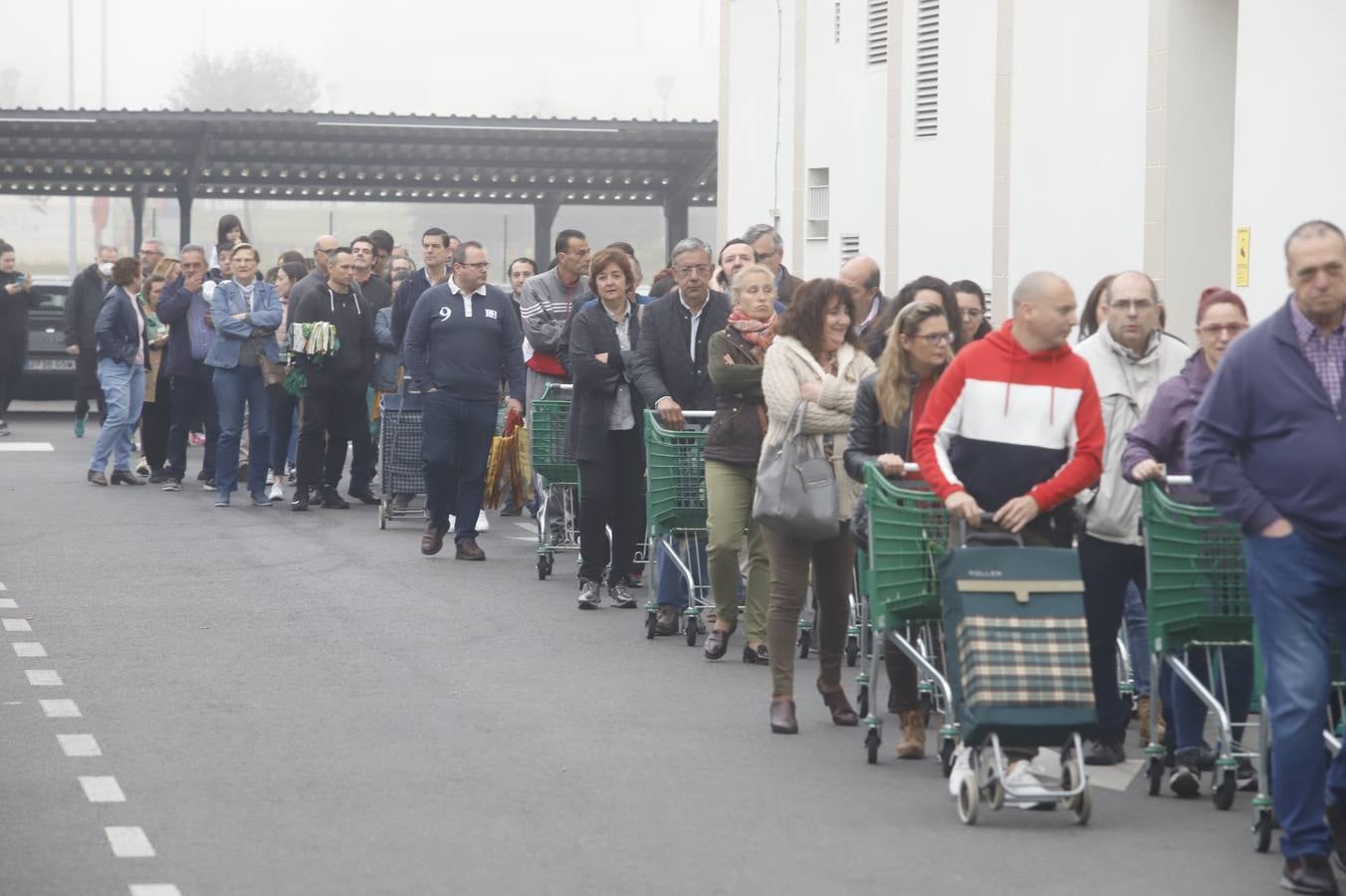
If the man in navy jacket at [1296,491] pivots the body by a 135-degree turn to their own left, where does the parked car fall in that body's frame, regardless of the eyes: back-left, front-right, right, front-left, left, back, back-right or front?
front-left

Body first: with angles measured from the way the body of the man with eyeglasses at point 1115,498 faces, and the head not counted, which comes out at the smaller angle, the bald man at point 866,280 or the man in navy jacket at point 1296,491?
the man in navy jacket

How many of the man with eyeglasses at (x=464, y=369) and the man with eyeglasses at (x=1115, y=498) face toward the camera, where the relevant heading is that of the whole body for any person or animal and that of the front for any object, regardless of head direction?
2

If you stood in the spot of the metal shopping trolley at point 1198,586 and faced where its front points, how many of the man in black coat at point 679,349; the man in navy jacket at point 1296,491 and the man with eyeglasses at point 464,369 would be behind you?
2

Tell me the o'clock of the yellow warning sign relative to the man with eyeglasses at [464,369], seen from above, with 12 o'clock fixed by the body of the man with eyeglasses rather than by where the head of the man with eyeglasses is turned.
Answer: The yellow warning sign is roughly at 9 o'clock from the man with eyeglasses.

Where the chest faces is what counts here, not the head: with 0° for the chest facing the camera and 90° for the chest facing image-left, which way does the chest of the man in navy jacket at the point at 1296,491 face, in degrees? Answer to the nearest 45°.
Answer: approximately 315°

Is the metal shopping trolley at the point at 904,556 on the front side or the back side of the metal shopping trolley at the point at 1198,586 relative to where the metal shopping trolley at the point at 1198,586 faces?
on the back side

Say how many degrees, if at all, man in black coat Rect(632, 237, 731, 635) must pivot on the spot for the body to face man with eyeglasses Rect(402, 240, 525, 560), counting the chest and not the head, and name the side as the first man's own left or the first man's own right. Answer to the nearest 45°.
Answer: approximately 135° to the first man's own right

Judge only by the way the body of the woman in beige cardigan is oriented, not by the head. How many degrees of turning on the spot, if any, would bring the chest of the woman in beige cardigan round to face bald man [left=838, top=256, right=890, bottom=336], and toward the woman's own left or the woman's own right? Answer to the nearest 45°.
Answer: approximately 135° to the woman's own left
